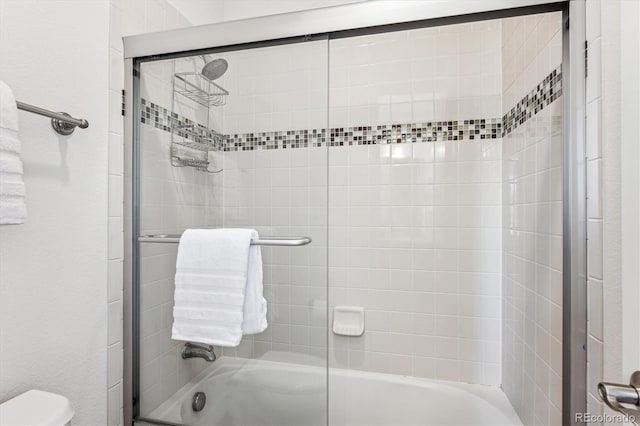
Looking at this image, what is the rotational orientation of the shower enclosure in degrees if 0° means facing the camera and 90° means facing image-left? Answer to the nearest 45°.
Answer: approximately 0°

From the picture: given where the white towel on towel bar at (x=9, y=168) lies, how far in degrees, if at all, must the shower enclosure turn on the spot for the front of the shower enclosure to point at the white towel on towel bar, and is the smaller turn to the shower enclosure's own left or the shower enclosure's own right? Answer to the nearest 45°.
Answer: approximately 45° to the shower enclosure's own right

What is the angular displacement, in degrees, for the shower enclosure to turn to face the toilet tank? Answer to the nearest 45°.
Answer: approximately 45° to its right
